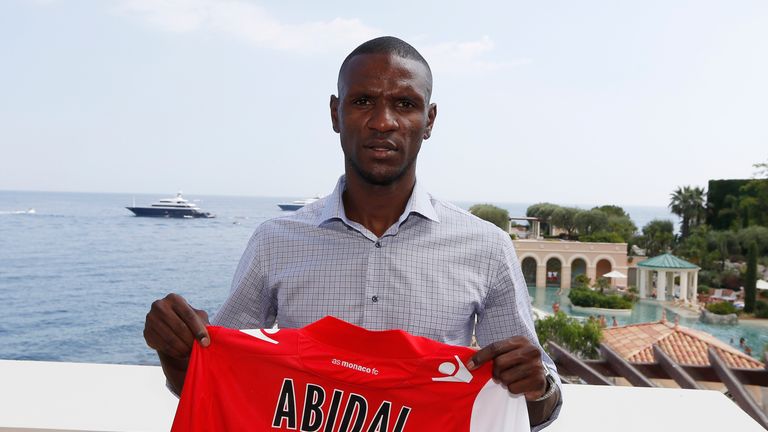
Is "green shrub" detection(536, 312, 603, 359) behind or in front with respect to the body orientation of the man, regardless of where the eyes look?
behind

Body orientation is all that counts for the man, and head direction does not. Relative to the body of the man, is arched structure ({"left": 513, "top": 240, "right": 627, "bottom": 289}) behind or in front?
behind

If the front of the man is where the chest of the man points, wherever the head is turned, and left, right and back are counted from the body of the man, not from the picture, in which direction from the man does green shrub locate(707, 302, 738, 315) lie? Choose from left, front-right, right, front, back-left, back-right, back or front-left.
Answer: back-left

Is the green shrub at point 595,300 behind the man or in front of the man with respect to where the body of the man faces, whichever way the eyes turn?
behind

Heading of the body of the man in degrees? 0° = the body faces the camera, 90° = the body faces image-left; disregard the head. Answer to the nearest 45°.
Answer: approximately 0°

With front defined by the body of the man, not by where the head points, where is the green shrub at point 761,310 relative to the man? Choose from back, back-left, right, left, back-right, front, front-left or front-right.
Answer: back-left

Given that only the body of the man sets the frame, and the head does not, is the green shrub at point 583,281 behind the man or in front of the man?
behind
